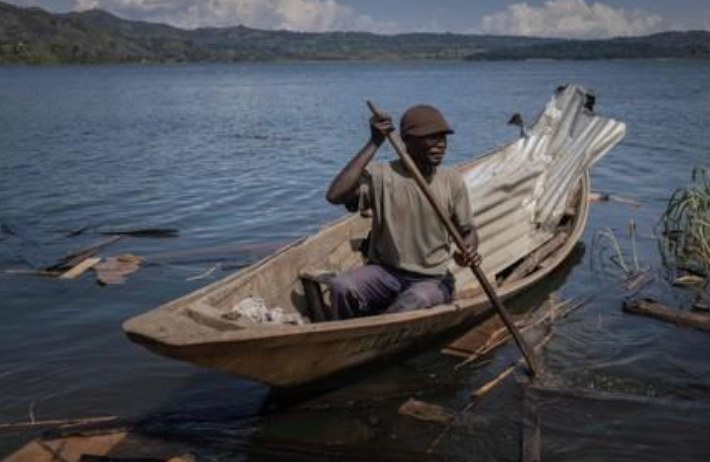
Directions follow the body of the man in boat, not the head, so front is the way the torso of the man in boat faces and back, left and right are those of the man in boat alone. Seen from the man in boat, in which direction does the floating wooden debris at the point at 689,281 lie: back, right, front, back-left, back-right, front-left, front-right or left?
left

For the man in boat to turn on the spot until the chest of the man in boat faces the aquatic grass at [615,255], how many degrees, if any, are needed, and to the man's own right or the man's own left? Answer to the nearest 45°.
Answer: approximately 90° to the man's own left

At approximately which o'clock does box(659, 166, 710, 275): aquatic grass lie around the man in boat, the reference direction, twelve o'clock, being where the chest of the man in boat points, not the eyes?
The aquatic grass is roughly at 9 o'clock from the man in boat.

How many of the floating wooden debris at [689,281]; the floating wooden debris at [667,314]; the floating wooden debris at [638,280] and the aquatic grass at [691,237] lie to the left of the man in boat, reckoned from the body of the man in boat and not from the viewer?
4

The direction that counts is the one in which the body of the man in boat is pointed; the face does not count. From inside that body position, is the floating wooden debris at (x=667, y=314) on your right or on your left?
on your left

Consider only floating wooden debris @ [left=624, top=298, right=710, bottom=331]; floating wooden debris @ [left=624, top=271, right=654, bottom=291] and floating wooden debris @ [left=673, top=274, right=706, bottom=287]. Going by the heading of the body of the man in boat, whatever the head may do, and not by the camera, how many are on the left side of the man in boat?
3

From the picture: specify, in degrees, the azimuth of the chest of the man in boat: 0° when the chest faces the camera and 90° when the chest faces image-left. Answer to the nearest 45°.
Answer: approximately 315°
